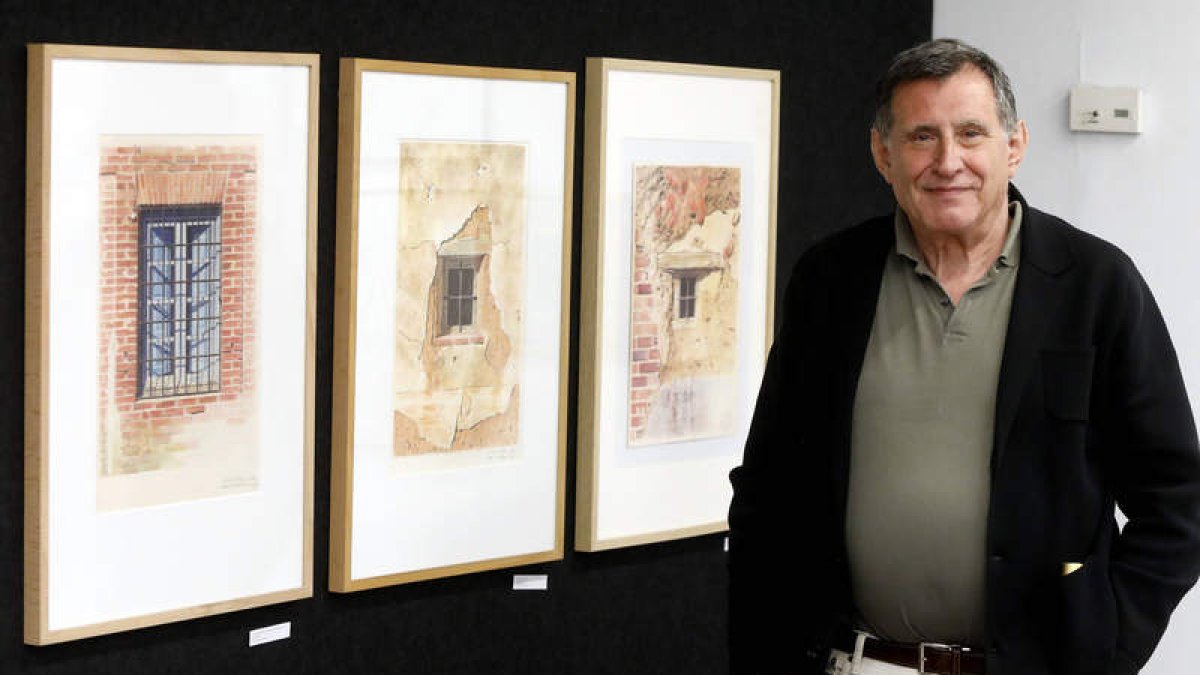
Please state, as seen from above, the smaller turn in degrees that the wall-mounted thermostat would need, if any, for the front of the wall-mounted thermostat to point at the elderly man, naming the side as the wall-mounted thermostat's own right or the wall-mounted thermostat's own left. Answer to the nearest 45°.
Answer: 0° — it already faces them

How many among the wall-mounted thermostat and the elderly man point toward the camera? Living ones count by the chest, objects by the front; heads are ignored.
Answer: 2

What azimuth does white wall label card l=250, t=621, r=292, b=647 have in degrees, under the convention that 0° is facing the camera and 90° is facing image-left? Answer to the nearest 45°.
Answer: approximately 315°

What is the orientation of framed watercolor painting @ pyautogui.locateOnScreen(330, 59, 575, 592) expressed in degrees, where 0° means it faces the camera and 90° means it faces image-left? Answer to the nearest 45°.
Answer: approximately 315°

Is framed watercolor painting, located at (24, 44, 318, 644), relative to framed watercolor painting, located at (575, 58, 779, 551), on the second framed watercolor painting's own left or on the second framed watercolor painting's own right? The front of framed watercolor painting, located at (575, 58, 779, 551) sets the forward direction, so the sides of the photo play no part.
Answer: on the second framed watercolor painting's own right

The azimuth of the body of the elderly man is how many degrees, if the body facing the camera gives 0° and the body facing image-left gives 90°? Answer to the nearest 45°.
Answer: approximately 0°

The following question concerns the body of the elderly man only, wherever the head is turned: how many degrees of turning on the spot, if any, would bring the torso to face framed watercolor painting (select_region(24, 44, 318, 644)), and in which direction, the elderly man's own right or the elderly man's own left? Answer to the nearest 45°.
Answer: approximately 90° to the elderly man's own right

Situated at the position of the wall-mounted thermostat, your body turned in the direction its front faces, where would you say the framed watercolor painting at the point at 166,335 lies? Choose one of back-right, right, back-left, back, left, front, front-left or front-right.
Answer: front-right
